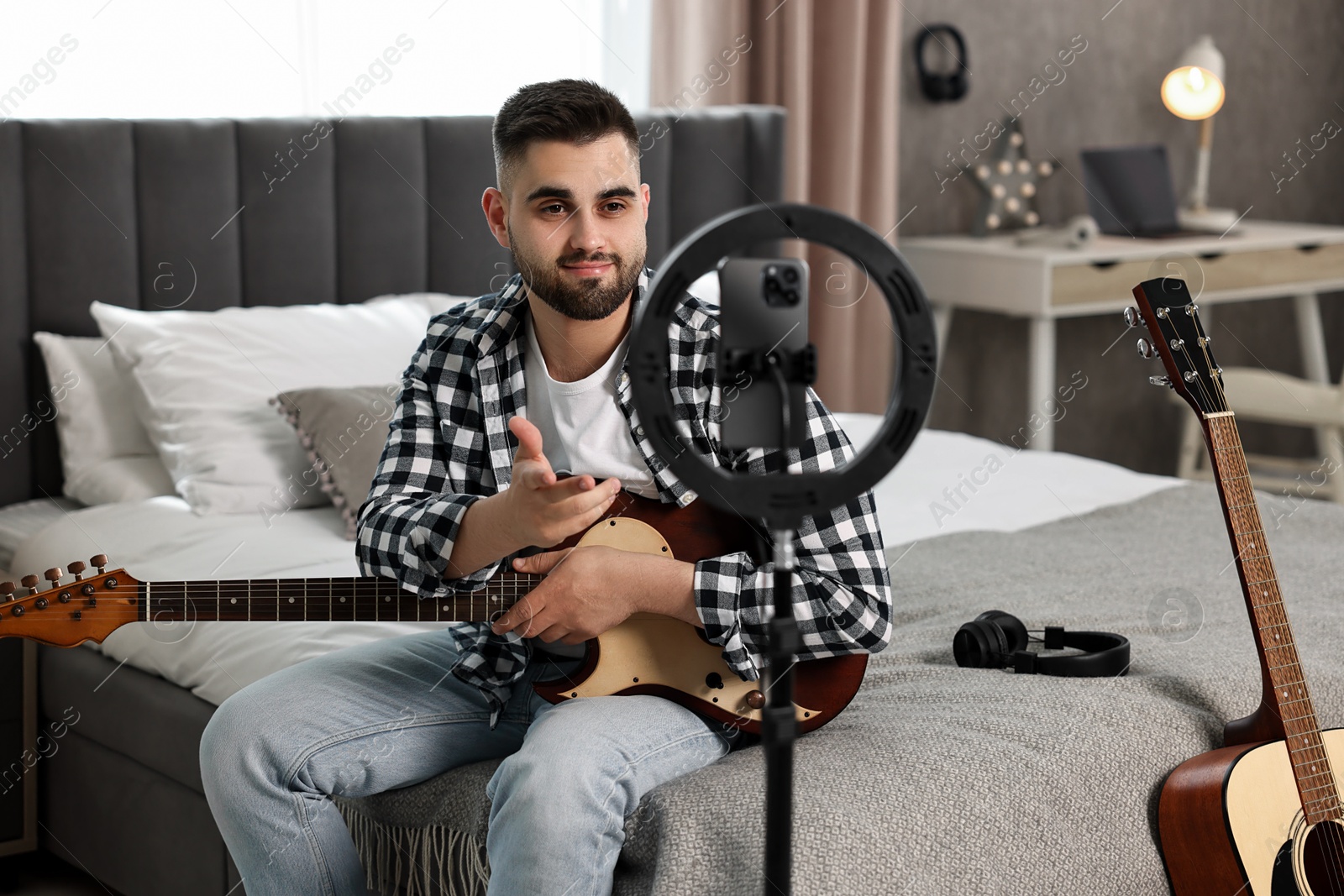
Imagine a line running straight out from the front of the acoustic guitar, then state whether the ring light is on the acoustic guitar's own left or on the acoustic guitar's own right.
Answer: on the acoustic guitar's own right

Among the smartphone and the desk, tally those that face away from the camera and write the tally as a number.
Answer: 1

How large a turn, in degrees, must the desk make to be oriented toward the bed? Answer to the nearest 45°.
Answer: approximately 45° to its right

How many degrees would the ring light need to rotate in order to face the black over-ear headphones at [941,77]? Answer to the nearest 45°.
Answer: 0° — it already faces it

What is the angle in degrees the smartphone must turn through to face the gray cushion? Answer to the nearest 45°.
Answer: approximately 45° to its left

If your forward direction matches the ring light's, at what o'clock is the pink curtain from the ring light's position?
The pink curtain is roughly at 12 o'clock from the ring light.

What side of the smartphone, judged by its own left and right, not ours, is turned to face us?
back

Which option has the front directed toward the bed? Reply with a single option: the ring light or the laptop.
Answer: the ring light

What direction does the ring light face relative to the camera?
away from the camera

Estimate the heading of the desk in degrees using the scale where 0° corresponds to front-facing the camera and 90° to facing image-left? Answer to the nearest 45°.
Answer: approximately 315°
